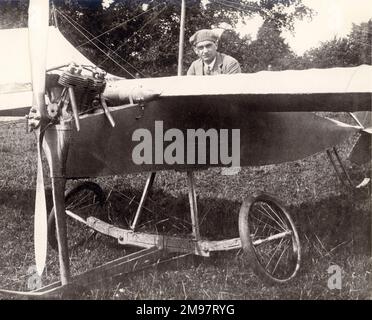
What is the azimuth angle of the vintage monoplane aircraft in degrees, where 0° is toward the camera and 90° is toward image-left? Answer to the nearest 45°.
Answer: approximately 45°
